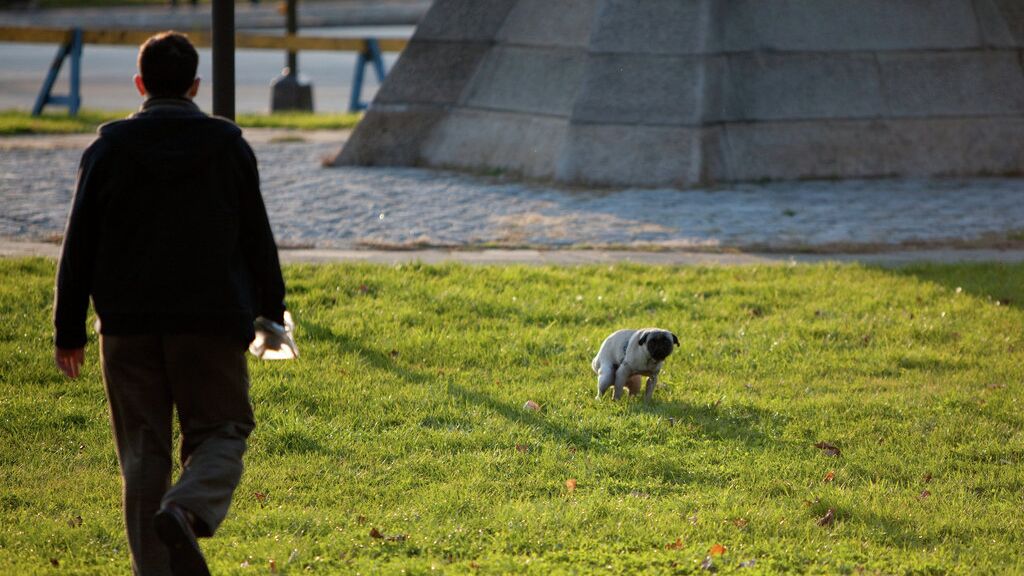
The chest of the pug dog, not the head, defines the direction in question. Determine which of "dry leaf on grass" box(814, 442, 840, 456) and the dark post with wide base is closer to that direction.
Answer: the dry leaf on grass

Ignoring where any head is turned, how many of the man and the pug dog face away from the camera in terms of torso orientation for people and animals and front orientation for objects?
1

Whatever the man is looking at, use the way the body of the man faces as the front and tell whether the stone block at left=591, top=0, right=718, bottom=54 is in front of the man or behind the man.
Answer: in front

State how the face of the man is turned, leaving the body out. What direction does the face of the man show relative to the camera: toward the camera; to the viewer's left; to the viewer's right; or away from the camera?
away from the camera

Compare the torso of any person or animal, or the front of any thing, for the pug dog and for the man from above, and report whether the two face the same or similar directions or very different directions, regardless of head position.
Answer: very different directions

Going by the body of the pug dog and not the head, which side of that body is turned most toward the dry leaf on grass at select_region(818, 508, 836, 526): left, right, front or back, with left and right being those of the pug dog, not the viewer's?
front

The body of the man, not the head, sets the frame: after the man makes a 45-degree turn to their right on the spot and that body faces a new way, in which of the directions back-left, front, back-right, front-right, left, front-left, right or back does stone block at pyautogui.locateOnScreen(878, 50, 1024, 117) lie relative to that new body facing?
front

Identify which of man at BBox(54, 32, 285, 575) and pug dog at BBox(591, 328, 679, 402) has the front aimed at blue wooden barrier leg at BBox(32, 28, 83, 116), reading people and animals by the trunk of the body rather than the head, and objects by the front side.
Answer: the man

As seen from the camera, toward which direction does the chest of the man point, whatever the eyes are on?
away from the camera

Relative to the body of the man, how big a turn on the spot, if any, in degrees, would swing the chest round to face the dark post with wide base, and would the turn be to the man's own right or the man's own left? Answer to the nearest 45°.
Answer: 0° — they already face it

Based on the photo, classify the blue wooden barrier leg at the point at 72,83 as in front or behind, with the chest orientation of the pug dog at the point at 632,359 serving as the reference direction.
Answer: behind

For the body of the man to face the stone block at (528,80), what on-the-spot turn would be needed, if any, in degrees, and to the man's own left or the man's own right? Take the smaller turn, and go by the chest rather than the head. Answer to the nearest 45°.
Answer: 0° — they already face it

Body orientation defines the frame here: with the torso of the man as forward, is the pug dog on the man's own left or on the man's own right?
on the man's own right

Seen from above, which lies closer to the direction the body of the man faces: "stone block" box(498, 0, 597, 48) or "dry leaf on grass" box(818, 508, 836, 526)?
the stone block

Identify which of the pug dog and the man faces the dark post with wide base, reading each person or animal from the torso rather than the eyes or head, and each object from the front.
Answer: the man

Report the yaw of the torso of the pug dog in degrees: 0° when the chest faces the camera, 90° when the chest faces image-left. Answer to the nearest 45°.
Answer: approximately 315°

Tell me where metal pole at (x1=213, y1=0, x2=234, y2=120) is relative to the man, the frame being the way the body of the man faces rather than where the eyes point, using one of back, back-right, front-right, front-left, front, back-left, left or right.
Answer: front

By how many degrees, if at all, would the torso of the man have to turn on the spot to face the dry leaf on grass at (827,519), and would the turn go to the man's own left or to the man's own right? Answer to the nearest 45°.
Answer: approximately 90° to the man's own right
